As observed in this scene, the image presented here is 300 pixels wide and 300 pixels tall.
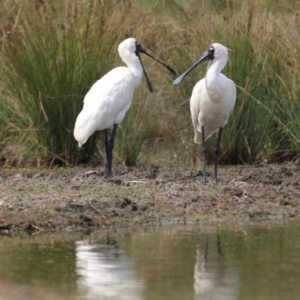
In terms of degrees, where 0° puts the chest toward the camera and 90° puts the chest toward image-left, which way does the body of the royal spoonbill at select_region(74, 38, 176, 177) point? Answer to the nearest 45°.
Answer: approximately 270°

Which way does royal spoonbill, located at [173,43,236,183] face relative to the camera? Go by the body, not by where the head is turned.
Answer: toward the camera
